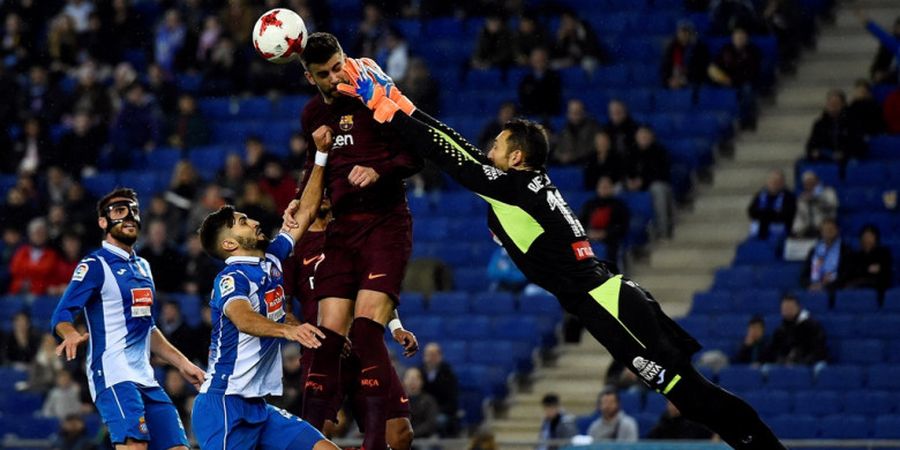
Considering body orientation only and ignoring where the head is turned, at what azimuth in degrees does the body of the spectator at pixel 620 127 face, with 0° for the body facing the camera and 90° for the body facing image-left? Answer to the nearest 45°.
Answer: approximately 0°

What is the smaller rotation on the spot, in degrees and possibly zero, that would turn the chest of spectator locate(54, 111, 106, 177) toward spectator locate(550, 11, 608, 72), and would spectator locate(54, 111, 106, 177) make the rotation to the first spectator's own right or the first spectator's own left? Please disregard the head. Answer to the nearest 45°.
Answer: approximately 45° to the first spectator's own left

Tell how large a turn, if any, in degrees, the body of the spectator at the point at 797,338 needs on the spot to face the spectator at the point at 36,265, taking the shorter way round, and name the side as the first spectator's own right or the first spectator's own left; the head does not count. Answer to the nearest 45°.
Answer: approximately 45° to the first spectator's own right

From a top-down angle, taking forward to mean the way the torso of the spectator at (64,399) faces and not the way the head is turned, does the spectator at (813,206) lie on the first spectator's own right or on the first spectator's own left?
on the first spectator's own left

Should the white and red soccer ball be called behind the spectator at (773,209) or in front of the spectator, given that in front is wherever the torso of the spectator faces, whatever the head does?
in front

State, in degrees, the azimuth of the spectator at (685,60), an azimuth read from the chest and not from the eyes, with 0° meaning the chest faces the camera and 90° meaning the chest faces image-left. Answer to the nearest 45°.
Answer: approximately 45°
